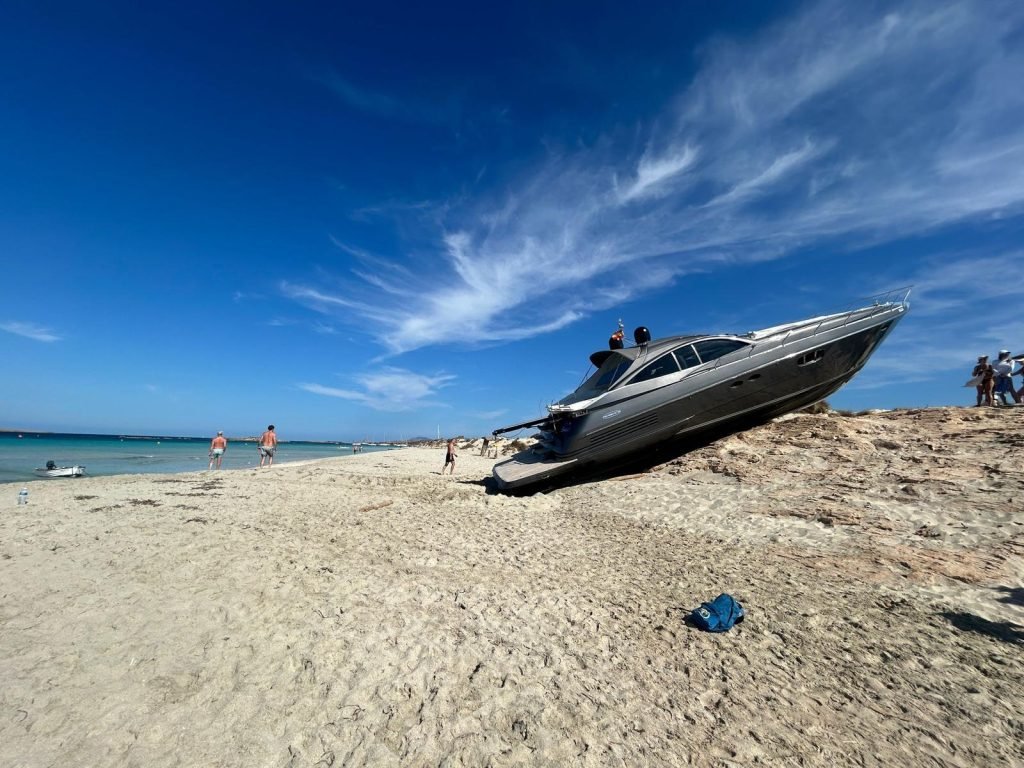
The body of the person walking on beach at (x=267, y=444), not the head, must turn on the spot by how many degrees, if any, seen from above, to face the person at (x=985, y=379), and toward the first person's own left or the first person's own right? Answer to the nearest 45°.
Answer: approximately 135° to the first person's own right

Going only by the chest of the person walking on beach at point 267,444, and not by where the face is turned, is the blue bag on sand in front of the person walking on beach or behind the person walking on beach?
behind

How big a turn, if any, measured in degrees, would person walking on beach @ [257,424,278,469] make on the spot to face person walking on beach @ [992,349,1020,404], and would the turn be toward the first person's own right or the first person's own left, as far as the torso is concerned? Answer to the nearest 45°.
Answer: approximately 135° to the first person's own right

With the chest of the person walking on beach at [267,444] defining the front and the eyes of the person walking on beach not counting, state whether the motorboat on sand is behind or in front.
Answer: behind

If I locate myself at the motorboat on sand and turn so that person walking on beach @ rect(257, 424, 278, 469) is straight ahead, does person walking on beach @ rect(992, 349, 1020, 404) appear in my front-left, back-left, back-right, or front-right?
back-right

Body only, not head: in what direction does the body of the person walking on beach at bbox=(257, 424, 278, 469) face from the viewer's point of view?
away from the camera
